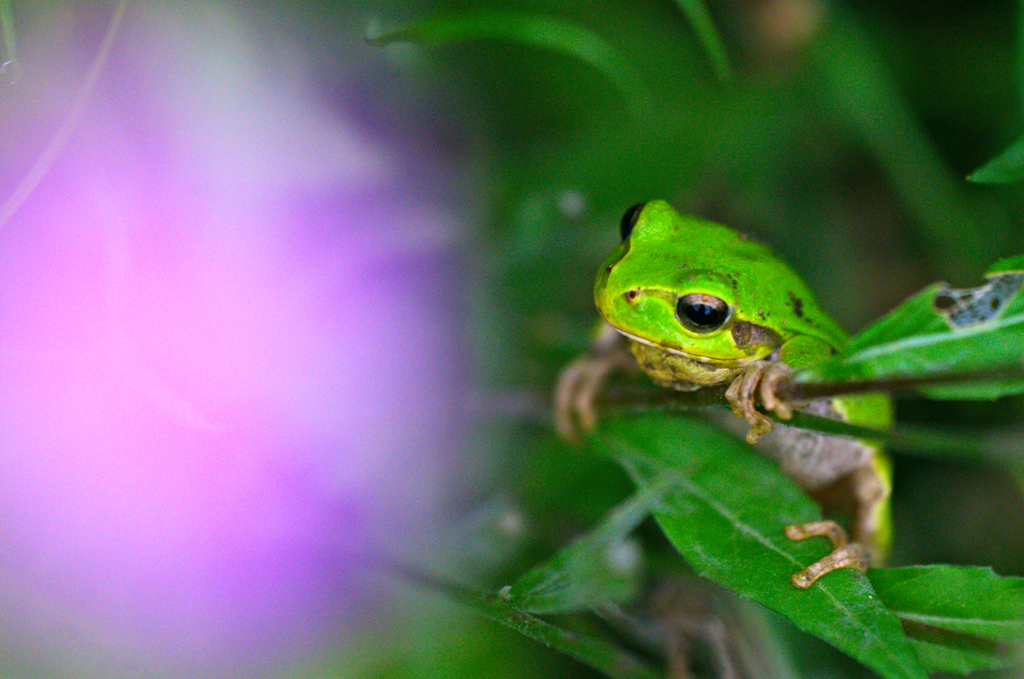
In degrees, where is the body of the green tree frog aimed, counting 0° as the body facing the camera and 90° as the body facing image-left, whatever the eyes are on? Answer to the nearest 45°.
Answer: approximately 45°
